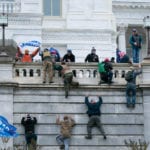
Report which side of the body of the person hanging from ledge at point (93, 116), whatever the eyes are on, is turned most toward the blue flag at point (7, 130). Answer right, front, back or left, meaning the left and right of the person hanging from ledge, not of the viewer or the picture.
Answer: left

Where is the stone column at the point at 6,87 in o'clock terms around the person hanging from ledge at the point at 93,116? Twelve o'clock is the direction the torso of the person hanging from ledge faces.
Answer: The stone column is roughly at 9 o'clock from the person hanging from ledge.

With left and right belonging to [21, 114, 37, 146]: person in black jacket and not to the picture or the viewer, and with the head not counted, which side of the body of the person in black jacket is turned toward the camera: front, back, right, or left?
back

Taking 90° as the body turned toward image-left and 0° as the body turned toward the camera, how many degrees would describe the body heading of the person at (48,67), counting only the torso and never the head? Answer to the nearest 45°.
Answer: approximately 180°

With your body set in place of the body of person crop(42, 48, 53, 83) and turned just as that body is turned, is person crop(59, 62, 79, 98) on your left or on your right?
on your right

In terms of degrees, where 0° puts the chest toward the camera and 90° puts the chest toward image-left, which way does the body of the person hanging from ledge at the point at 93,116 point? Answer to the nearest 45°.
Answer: approximately 180°

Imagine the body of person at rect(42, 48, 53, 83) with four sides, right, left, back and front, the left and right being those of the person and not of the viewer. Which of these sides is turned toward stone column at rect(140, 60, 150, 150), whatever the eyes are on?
right
